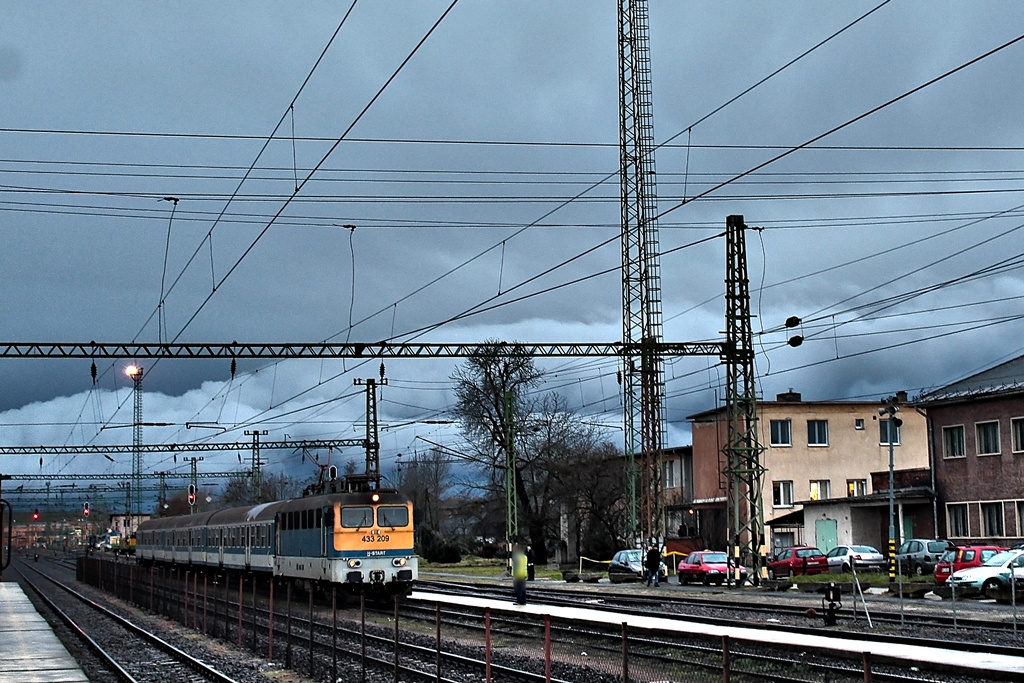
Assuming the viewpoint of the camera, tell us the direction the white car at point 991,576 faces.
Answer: facing the viewer and to the left of the viewer

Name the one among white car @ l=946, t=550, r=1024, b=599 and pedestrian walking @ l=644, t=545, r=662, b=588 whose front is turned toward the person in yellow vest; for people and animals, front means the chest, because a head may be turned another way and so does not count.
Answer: the white car

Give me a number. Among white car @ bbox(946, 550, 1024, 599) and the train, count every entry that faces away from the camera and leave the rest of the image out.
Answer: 0

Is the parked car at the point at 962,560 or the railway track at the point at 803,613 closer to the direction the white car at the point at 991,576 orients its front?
the railway track
